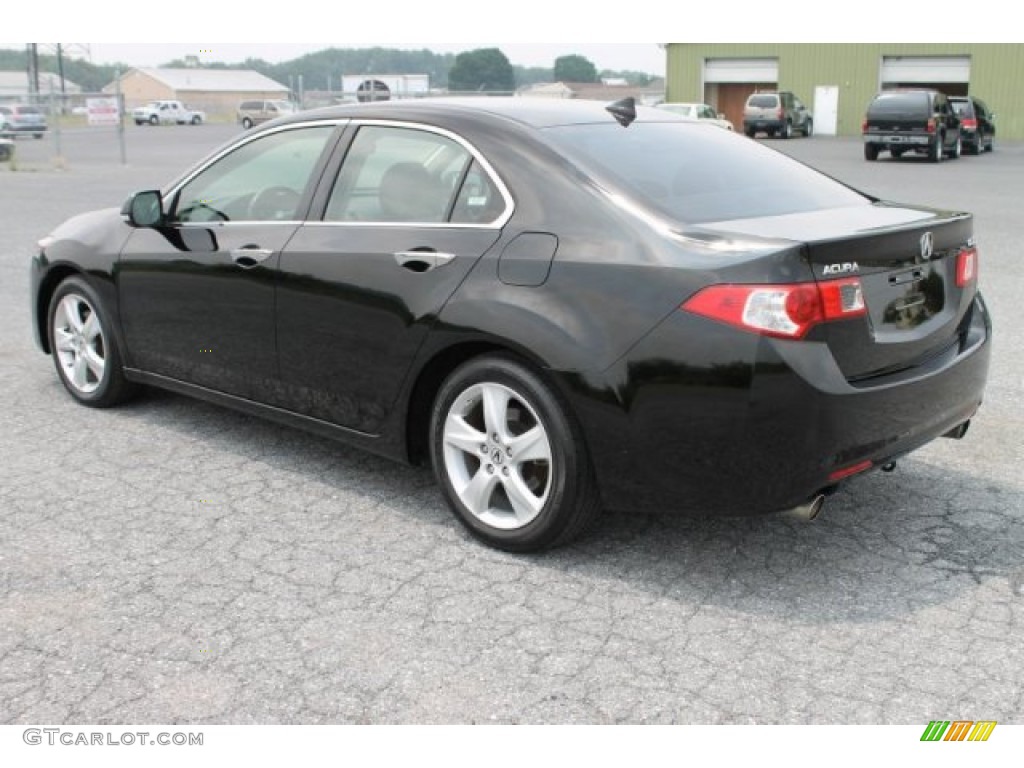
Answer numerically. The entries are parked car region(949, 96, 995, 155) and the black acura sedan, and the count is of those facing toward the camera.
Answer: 0

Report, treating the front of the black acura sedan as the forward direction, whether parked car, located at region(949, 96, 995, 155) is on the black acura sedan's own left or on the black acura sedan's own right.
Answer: on the black acura sedan's own right

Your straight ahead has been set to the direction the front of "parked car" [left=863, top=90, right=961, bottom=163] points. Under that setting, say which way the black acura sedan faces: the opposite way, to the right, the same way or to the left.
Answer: to the left

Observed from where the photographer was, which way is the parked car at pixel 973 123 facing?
facing away from the viewer and to the right of the viewer

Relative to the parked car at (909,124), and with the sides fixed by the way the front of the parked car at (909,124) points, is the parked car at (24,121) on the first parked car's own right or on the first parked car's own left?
on the first parked car's own left

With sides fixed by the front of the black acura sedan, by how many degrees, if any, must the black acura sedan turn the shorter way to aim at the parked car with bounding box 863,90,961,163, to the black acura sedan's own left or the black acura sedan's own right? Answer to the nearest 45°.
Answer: approximately 45° to the black acura sedan's own right

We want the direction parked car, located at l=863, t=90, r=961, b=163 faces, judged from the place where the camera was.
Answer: facing away from the viewer and to the right of the viewer

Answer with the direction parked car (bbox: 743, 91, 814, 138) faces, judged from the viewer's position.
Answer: facing away from the viewer and to the right of the viewer

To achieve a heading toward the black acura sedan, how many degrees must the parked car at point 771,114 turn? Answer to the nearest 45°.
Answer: approximately 135° to its right

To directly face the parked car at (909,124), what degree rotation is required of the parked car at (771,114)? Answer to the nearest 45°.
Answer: approximately 135° to its right

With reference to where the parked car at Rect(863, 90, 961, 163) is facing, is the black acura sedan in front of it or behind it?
behind

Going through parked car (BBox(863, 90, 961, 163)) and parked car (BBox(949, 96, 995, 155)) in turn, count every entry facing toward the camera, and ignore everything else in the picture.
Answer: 0

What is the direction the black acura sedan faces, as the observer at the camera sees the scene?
facing away from the viewer and to the left of the viewer
